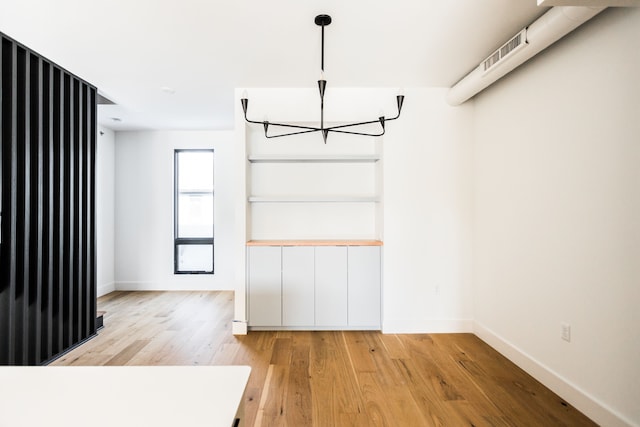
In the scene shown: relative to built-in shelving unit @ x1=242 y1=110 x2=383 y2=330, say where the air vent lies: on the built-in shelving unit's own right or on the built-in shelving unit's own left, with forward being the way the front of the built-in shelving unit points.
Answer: on the built-in shelving unit's own left

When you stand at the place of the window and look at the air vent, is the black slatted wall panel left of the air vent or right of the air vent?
right

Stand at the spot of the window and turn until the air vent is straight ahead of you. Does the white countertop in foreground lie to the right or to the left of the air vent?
right

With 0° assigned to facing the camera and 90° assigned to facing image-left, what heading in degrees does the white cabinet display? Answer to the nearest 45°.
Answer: approximately 0°

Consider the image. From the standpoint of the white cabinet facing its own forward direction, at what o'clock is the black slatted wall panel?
The black slatted wall panel is roughly at 2 o'clock from the white cabinet.

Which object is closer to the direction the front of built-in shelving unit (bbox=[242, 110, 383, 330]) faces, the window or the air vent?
the air vent

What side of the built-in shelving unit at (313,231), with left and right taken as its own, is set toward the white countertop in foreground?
front

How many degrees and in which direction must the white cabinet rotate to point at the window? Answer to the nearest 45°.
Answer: approximately 135° to its right

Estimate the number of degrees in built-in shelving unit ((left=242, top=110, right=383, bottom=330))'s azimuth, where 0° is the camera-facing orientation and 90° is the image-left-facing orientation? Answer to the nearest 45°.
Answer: approximately 0°

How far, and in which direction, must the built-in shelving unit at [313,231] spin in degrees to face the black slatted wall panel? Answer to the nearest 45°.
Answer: approximately 45° to its right

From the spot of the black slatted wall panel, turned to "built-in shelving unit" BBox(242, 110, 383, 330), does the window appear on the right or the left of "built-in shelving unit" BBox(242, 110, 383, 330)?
left

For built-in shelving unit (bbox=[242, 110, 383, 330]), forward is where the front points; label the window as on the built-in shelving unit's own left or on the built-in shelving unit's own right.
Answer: on the built-in shelving unit's own right
